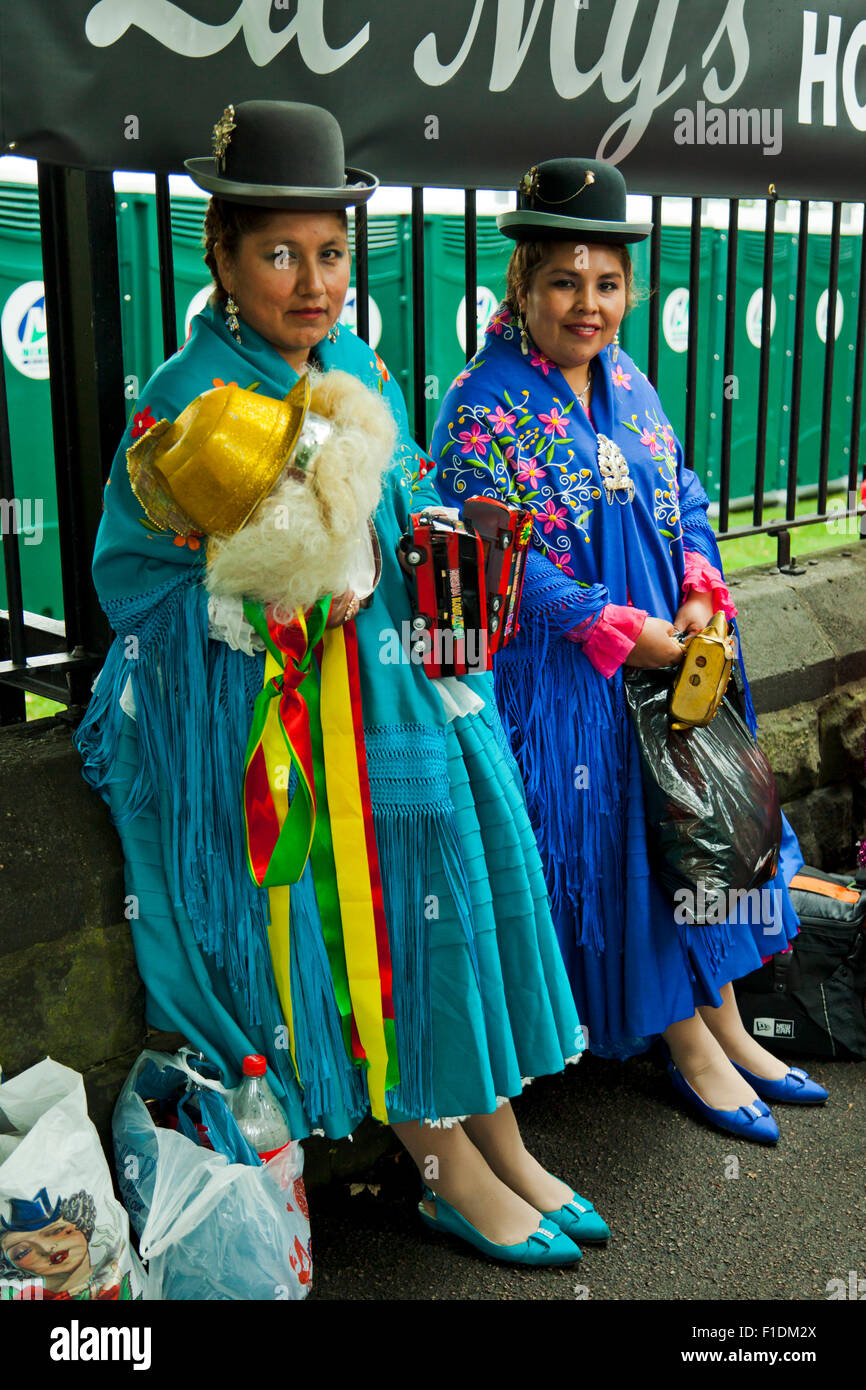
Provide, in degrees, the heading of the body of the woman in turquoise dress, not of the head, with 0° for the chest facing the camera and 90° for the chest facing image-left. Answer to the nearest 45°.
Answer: approximately 315°

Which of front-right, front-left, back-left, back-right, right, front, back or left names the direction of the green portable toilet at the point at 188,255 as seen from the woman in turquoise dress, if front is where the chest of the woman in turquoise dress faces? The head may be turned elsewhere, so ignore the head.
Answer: back-left

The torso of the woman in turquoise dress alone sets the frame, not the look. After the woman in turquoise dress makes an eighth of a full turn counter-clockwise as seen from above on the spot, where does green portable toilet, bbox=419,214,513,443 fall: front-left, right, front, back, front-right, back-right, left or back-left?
left

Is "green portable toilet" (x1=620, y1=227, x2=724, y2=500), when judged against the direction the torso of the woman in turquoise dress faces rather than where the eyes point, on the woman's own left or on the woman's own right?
on the woman's own left

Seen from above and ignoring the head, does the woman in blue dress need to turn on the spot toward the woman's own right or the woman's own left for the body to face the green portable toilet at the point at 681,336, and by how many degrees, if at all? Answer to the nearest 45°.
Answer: approximately 135° to the woman's own left

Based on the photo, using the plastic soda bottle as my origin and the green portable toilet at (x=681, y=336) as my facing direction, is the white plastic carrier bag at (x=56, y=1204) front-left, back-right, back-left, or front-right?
back-left

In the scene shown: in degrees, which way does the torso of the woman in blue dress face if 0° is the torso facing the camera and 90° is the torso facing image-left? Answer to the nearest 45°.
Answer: approximately 315°

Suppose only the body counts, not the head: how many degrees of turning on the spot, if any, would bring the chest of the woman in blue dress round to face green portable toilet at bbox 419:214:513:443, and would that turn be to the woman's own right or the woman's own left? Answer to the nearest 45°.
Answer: approximately 135° to the woman's own left

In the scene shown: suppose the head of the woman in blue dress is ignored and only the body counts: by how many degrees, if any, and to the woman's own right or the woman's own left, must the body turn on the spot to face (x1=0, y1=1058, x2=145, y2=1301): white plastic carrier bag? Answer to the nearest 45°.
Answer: approximately 90° to the woman's own right
